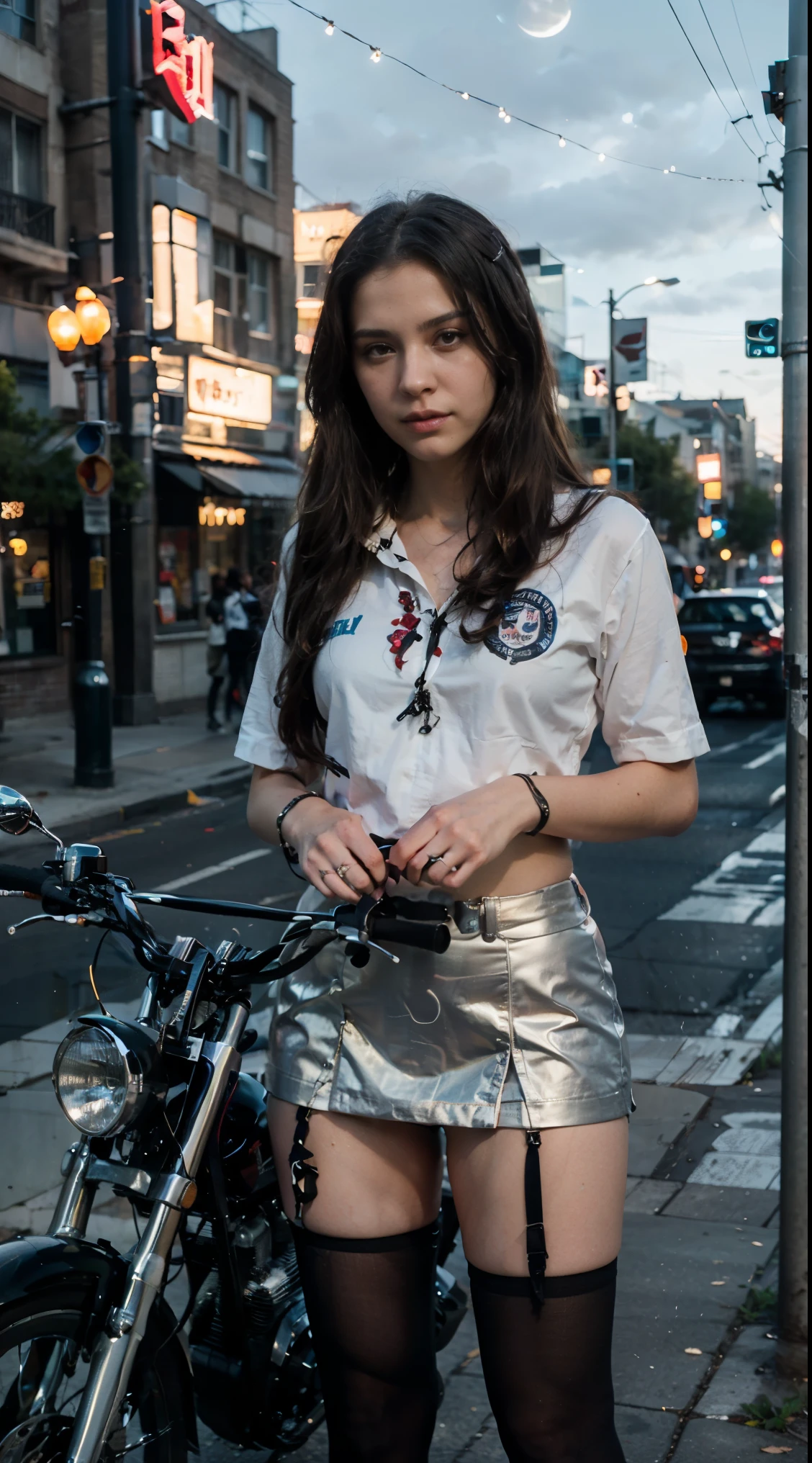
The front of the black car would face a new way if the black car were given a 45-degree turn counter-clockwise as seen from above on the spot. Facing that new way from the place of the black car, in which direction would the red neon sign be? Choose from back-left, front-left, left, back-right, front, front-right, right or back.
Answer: front-left

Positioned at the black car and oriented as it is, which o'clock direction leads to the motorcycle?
The motorcycle is roughly at 6 o'clock from the black car.

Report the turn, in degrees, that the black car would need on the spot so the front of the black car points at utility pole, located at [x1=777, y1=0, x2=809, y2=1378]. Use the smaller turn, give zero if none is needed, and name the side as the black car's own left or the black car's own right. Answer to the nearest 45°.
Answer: approximately 180°

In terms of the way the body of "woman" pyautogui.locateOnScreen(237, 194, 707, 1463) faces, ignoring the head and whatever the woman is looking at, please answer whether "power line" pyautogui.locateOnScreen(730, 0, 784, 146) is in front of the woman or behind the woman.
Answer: behind

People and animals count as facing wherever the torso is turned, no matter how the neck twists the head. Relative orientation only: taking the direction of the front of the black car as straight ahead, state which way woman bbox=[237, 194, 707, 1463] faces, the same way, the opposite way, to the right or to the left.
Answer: the opposite way

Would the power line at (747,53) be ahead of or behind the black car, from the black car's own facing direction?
behind

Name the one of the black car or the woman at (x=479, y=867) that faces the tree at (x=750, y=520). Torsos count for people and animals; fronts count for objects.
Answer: the black car

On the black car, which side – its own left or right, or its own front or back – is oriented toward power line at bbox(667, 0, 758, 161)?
back

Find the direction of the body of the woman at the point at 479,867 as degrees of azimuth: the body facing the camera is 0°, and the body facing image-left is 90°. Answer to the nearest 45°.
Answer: approximately 0°

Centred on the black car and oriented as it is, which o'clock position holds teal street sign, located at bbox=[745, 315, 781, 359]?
The teal street sign is roughly at 6 o'clock from the black car.

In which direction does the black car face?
away from the camera

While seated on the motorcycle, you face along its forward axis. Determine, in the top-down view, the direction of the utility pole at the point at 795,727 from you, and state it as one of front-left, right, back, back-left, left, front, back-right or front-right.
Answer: back

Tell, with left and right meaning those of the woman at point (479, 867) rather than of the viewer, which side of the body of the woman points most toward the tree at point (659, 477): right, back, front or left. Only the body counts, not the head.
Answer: back

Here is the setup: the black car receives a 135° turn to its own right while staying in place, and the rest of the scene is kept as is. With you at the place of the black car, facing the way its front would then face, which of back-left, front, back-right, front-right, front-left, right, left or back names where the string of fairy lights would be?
front-right
